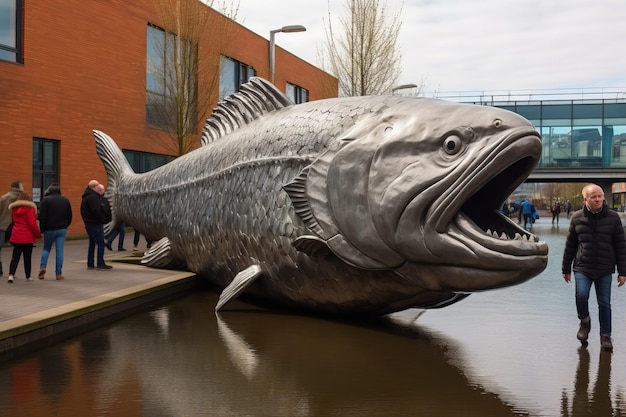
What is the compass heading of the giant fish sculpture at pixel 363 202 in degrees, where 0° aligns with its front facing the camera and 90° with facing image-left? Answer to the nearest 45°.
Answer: approximately 315°

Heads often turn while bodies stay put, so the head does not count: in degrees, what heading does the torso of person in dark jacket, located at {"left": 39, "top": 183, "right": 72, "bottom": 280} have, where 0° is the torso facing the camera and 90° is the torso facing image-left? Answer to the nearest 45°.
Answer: approximately 180°

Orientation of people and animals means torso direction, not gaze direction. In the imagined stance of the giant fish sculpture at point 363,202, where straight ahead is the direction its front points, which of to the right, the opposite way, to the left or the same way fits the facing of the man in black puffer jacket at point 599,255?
to the right

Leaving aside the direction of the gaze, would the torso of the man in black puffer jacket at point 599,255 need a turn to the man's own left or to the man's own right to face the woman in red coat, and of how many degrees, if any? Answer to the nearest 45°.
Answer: approximately 90° to the man's own right

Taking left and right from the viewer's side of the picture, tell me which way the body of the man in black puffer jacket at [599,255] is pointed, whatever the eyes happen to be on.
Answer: facing the viewer

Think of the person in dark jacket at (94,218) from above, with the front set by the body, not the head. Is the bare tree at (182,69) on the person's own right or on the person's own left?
on the person's own left

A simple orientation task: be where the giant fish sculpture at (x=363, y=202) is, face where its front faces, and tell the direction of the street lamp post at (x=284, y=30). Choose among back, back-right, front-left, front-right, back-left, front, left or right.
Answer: back-left

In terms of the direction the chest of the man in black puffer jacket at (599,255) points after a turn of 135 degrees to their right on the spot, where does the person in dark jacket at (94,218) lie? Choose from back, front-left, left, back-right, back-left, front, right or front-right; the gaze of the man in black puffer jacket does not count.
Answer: front-left

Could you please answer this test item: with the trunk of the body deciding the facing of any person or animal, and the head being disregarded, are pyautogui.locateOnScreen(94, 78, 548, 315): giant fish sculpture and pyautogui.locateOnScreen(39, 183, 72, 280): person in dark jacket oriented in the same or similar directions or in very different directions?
very different directions

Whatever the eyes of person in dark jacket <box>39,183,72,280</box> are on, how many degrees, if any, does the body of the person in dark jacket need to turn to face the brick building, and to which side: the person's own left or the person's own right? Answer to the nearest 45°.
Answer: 0° — they already face it

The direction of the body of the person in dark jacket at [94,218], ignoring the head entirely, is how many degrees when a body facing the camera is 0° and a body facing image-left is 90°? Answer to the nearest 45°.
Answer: approximately 270°

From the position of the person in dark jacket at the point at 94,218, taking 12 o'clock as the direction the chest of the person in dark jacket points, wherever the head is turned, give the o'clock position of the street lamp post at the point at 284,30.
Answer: The street lamp post is roughly at 10 o'clock from the person in dark jacket.
